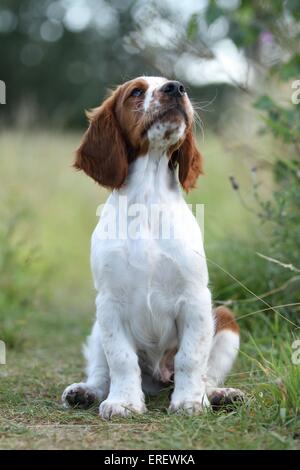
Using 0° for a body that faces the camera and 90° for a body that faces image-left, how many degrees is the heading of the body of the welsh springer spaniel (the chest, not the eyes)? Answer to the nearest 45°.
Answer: approximately 0°
